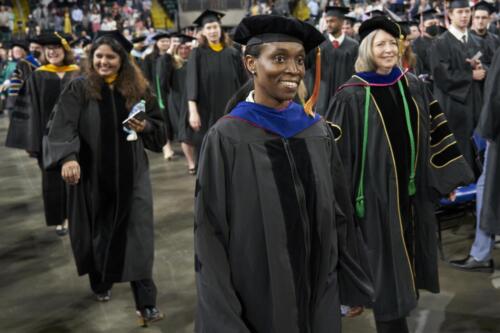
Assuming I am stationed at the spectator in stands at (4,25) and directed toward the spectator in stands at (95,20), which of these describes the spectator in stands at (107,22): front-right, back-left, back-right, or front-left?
front-right

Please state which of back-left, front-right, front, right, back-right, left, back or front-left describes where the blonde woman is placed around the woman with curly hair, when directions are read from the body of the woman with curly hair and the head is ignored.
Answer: front-left

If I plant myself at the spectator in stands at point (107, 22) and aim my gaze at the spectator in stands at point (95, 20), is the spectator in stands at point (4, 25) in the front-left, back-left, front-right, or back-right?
front-left

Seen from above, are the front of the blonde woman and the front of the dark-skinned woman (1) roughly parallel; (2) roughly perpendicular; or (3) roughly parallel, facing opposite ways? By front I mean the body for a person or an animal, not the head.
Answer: roughly parallel

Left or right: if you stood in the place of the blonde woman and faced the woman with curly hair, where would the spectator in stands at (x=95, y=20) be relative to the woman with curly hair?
right

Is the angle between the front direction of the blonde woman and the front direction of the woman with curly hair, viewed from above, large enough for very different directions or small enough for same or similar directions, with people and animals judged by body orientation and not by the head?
same or similar directions

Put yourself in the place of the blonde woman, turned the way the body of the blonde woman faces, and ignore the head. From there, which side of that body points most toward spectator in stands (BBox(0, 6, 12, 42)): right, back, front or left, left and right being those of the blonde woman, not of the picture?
back

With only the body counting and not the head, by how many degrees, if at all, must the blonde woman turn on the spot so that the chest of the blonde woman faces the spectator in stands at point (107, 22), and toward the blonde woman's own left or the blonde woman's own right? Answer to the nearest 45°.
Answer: approximately 180°

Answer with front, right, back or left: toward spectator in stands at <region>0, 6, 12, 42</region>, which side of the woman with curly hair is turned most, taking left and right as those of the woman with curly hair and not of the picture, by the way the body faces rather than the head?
back

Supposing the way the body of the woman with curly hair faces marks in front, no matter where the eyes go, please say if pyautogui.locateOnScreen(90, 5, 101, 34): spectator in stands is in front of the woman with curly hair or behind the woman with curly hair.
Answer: behind

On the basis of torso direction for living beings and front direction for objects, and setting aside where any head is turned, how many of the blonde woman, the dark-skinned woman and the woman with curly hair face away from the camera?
0

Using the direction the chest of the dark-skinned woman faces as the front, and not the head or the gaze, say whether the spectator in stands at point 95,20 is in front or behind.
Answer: behind

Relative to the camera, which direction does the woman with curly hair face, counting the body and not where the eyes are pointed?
toward the camera

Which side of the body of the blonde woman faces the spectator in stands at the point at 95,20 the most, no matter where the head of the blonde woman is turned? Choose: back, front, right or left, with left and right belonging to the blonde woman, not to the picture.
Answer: back

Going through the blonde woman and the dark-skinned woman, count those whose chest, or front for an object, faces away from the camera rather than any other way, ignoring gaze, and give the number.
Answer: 0

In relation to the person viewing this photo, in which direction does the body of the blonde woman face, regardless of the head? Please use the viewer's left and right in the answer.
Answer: facing the viewer and to the right of the viewer
